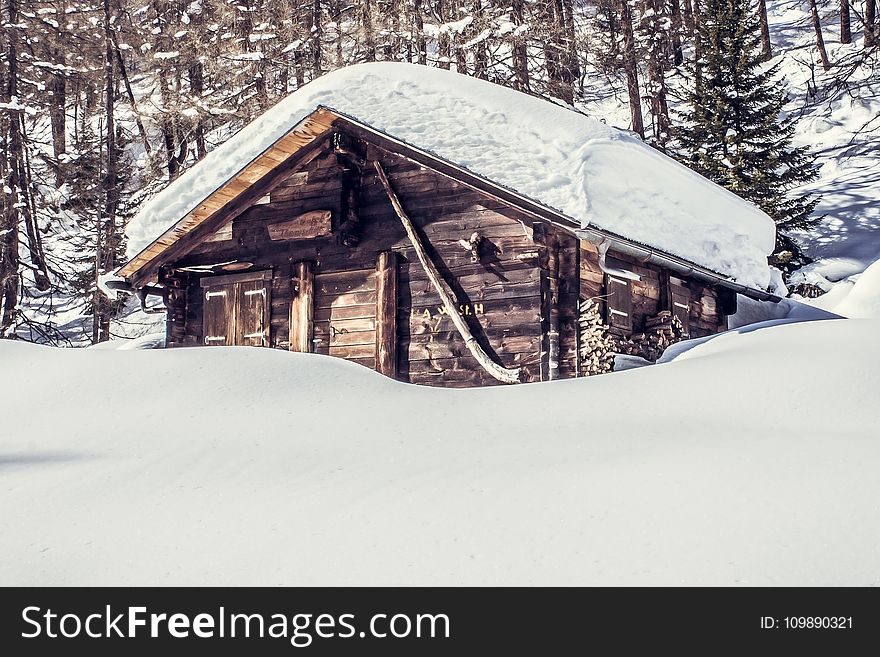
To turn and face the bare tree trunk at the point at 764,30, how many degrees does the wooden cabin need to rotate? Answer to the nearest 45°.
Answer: approximately 180°

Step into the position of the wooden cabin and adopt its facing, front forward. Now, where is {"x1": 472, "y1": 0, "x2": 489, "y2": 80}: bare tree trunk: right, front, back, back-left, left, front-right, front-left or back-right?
back-right

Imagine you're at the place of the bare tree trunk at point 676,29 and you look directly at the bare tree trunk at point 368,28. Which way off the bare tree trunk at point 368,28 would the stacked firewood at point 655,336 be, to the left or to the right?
left

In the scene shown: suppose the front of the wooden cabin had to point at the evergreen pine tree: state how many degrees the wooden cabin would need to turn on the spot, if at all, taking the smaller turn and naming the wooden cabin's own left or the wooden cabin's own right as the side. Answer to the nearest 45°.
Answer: approximately 180°

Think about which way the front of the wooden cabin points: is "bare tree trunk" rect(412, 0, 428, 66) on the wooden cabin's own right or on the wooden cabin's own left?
on the wooden cabin's own right

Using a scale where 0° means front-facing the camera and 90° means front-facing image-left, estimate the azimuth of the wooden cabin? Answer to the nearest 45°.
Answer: approximately 45°

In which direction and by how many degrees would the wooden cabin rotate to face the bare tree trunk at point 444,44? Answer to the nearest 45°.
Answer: approximately 135° to its right

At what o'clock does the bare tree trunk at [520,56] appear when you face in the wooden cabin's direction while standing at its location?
The bare tree trunk is roughly at 5 o'clock from the wooden cabin.

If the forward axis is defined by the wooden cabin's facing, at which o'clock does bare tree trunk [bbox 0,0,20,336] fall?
The bare tree trunk is roughly at 3 o'clock from the wooden cabin.
